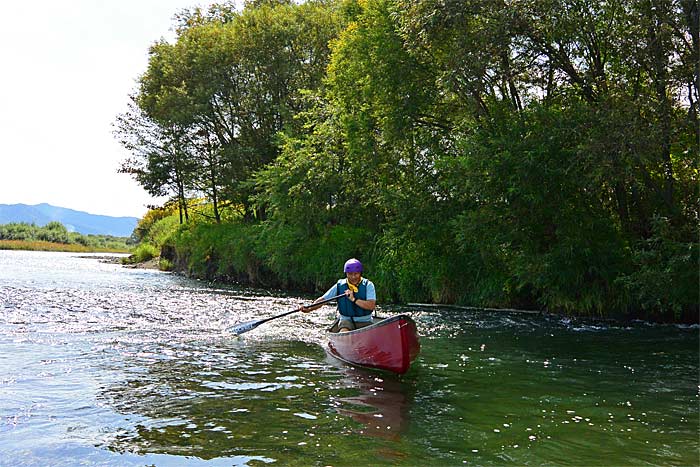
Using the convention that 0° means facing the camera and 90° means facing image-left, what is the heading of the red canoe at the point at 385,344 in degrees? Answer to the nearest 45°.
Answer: approximately 315°

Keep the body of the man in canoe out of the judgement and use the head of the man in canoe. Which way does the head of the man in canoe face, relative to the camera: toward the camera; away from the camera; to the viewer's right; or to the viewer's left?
toward the camera

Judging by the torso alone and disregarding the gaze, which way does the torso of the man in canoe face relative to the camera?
toward the camera
